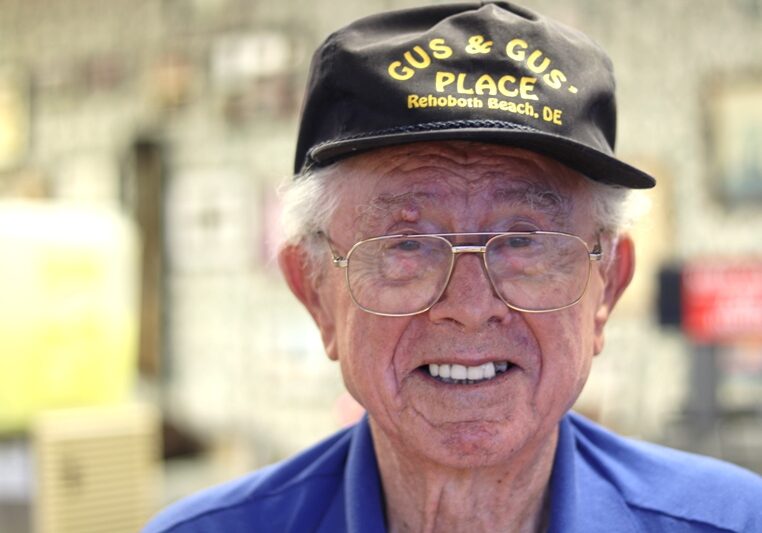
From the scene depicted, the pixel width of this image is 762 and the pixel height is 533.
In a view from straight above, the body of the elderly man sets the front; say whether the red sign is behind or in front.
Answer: behind

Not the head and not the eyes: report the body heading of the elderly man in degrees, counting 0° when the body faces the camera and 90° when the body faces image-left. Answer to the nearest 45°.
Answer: approximately 0°

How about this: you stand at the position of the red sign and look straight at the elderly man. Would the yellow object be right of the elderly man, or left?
right

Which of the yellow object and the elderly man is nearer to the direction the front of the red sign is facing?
the elderly man

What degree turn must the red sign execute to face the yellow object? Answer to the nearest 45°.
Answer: approximately 45° to its right

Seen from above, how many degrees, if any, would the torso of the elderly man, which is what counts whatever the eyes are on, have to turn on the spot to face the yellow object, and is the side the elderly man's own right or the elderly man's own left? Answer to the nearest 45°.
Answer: approximately 135° to the elderly man's own right

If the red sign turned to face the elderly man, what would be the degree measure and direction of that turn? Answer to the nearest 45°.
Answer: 0° — it already faces them

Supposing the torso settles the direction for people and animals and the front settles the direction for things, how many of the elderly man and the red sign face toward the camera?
2
